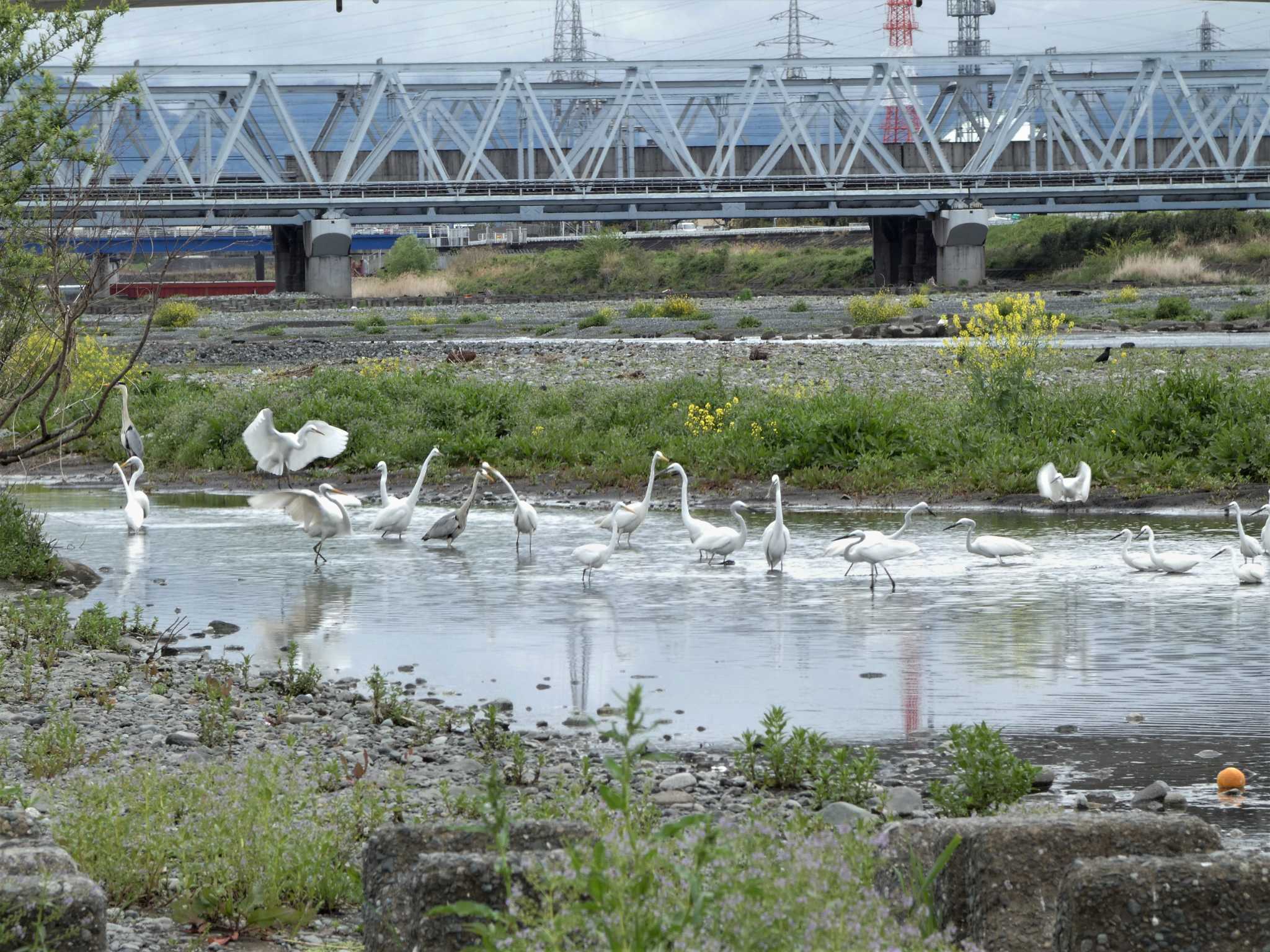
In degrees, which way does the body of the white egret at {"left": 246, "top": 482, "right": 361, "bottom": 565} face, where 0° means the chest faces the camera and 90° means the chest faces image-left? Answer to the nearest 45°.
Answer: approximately 270°

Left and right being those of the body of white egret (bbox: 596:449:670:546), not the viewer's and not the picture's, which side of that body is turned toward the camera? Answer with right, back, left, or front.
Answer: right

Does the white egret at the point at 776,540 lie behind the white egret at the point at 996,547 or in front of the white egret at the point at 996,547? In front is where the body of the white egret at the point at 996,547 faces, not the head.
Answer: in front

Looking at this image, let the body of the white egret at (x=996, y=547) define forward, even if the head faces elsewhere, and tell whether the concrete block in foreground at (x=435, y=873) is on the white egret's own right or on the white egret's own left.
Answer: on the white egret's own left

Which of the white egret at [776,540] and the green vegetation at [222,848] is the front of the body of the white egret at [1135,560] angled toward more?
the white egret

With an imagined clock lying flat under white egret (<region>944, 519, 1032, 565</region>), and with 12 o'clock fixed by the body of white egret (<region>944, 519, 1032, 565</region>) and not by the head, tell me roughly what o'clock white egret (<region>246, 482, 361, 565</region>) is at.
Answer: white egret (<region>246, 482, 361, 565</region>) is roughly at 12 o'clock from white egret (<region>944, 519, 1032, 565</region>).

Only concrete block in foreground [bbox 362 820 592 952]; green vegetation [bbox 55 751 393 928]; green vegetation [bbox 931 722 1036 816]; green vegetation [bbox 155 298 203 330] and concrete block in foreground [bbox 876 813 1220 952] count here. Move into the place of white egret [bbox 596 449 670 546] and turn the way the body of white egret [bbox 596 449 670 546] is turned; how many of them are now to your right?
4

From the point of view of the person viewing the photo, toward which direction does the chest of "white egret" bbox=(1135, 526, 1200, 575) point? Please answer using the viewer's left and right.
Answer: facing to the left of the viewer

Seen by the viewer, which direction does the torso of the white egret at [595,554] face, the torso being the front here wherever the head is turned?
to the viewer's right

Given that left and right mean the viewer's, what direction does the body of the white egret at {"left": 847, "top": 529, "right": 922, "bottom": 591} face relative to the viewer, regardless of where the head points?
facing to the left of the viewer

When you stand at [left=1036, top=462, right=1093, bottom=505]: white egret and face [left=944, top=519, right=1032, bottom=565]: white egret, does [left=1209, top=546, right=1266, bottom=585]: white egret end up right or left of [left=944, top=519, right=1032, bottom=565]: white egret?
left

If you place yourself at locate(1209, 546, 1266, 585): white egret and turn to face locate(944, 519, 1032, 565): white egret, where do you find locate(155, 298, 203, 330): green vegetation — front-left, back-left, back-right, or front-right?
front-right

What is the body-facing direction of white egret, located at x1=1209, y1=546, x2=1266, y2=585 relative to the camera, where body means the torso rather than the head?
to the viewer's left

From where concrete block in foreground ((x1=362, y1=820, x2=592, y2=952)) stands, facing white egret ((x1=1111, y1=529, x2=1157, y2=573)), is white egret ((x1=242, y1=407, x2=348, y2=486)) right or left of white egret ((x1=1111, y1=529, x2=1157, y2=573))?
left

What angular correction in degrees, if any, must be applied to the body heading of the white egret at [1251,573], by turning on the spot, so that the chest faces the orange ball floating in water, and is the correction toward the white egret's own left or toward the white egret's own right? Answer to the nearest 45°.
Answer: approximately 90° to the white egret's own left

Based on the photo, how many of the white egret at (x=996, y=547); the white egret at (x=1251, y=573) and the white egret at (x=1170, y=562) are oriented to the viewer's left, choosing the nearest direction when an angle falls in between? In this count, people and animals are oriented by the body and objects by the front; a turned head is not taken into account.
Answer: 3

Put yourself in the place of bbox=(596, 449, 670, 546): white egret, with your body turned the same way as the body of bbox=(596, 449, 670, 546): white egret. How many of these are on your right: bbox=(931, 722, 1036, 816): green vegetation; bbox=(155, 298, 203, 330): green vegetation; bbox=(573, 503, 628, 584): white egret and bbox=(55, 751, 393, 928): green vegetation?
3

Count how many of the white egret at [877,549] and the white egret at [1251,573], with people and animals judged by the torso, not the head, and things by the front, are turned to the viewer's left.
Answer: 2

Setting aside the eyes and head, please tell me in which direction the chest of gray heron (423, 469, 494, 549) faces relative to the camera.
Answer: to the viewer's right

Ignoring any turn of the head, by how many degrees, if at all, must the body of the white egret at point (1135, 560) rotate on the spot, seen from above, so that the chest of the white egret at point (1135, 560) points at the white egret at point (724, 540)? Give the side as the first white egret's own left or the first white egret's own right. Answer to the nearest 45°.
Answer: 0° — it already faces it

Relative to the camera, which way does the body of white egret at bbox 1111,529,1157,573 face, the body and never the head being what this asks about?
to the viewer's left
